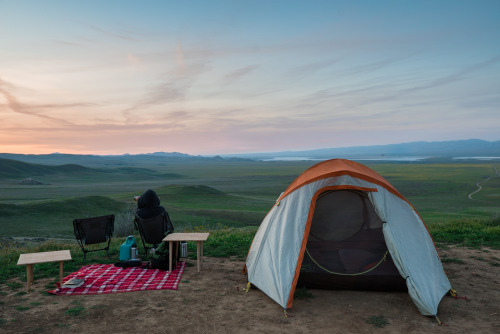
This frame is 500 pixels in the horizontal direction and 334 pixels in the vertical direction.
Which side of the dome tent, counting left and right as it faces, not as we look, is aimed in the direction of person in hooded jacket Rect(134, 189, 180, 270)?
right

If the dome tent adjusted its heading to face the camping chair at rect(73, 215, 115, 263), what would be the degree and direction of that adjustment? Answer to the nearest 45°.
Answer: approximately 90° to its right

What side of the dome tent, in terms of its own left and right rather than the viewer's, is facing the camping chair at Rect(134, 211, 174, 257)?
right

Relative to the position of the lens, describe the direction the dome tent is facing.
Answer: facing the viewer

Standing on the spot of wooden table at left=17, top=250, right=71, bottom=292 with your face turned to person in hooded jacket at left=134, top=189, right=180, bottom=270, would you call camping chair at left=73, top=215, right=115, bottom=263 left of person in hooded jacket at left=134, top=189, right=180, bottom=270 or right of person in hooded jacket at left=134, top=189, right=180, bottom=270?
left

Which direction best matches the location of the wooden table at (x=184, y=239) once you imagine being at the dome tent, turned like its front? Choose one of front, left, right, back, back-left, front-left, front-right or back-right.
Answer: right

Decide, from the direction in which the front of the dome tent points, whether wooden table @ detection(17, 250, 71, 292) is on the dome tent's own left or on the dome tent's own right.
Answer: on the dome tent's own right
